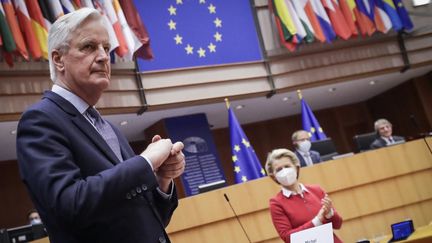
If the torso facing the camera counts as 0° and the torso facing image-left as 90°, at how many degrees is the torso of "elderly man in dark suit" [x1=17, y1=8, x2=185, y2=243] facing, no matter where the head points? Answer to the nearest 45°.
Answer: approximately 315°

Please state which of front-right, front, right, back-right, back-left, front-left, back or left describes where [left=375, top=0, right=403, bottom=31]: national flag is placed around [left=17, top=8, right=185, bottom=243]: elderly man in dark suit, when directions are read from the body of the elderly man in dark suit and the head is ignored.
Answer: left

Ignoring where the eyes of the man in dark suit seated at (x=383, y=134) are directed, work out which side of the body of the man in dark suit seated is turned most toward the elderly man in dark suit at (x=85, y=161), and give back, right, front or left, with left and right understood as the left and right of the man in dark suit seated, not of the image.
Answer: front

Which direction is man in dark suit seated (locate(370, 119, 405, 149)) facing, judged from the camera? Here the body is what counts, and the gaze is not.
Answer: toward the camera

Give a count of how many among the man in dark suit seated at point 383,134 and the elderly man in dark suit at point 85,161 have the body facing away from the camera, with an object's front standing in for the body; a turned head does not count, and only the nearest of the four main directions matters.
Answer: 0

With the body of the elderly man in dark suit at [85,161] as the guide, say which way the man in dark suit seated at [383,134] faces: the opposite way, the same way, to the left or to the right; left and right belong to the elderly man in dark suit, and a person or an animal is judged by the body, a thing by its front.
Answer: to the right

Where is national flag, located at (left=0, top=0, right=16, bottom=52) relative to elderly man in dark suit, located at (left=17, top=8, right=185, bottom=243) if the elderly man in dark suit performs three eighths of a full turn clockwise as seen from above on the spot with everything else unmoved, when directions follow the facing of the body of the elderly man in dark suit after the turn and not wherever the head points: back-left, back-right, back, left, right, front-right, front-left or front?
right

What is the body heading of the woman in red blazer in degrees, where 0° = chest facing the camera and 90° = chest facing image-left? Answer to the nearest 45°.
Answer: approximately 315°

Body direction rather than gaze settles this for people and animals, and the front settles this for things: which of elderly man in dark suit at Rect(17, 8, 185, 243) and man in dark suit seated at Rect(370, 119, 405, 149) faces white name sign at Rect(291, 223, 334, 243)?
the man in dark suit seated

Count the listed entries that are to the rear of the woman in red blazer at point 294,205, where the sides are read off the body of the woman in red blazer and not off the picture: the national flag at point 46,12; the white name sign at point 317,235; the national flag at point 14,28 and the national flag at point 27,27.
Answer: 3

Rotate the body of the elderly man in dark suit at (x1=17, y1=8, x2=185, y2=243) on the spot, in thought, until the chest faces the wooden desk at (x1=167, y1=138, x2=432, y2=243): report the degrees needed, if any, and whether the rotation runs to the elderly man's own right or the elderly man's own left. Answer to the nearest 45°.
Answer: approximately 90° to the elderly man's own left

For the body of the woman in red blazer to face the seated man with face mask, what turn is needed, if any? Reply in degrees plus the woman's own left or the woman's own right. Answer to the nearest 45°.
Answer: approximately 135° to the woman's own left

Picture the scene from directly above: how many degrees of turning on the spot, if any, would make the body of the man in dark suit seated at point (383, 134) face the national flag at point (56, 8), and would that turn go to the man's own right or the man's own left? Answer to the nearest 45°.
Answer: approximately 45° to the man's own right

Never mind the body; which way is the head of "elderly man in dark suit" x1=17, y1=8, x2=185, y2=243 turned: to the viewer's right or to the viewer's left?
to the viewer's right

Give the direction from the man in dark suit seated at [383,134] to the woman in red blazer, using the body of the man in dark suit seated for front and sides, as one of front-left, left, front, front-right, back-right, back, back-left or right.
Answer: front
